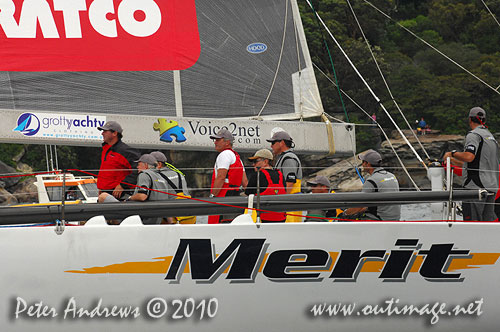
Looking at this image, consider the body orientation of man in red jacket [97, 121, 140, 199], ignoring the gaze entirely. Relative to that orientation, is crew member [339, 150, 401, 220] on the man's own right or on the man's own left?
on the man's own left

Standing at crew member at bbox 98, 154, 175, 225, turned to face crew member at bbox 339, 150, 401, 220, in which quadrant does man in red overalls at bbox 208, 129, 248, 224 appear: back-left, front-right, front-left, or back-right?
front-left

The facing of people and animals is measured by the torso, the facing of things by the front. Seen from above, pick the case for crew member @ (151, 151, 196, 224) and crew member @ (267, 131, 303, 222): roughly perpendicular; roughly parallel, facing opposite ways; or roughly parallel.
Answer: roughly parallel

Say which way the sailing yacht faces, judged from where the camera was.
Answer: facing to the left of the viewer

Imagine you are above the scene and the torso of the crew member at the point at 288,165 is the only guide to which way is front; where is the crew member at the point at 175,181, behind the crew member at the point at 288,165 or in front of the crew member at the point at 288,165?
in front
